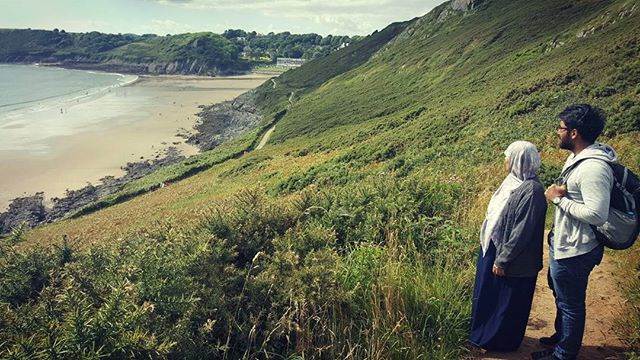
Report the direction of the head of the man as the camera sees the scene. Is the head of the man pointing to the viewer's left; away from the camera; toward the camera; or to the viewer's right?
to the viewer's left

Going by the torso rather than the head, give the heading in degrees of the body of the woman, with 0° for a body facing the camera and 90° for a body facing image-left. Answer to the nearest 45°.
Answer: approximately 90°

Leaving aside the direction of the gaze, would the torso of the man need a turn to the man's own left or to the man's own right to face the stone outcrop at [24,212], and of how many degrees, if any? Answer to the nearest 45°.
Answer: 0° — they already face it

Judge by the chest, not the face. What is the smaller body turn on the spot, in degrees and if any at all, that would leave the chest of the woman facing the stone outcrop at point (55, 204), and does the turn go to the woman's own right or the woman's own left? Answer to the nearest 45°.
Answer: approximately 45° to the woman's own right

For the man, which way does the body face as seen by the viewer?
to the viewer's left

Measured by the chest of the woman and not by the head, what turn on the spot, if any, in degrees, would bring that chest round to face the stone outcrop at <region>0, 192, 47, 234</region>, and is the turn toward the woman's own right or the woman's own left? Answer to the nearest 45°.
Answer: approximately 45° to the woman's own right

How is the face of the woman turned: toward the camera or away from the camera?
away from the camera

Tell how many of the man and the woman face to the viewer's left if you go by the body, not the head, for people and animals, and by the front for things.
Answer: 2
